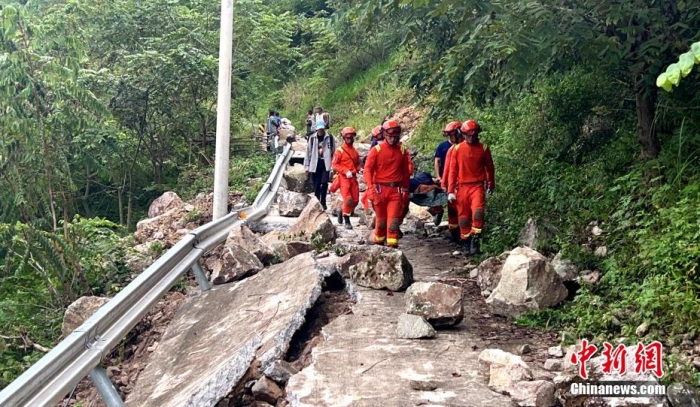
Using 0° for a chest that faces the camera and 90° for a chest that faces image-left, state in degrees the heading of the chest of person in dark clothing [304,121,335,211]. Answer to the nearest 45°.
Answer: approximately 0°

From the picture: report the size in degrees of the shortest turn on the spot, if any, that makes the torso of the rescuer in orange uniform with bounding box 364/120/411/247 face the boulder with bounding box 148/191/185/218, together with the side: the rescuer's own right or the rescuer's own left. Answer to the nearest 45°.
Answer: approximately 135° to the rescuer's own right

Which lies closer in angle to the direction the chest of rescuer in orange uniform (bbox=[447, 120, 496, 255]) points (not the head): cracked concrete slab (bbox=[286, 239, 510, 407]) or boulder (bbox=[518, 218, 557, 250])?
the cracked concrete slab

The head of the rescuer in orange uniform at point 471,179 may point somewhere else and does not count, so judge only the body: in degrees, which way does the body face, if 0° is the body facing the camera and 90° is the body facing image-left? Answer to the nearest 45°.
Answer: approximately 0°

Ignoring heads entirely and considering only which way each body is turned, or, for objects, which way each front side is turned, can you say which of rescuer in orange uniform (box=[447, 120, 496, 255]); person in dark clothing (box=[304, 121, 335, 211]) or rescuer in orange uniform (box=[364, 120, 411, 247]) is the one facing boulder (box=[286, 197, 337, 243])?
the person in dark clothing

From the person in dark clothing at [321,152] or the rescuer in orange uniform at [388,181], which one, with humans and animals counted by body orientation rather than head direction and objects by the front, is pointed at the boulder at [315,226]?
the person in dark clothing

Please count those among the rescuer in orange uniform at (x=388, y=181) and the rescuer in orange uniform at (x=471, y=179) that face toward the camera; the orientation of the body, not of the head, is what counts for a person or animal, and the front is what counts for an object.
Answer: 2

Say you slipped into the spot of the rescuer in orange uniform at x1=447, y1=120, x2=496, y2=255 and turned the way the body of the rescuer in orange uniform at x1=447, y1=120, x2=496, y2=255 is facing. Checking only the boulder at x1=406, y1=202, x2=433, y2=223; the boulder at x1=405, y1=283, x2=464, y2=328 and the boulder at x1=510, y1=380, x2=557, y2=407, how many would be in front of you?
2

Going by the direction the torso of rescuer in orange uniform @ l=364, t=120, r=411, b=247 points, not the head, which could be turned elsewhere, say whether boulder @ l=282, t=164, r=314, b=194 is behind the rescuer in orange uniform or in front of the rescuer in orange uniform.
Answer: behind
